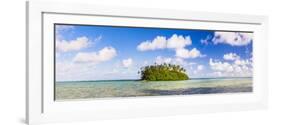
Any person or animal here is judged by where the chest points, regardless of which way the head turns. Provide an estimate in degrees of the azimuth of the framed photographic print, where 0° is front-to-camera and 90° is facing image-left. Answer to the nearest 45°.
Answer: approximately 315°
